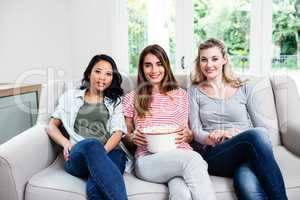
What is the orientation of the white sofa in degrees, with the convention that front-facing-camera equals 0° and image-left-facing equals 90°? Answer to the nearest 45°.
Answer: approximately 0°
